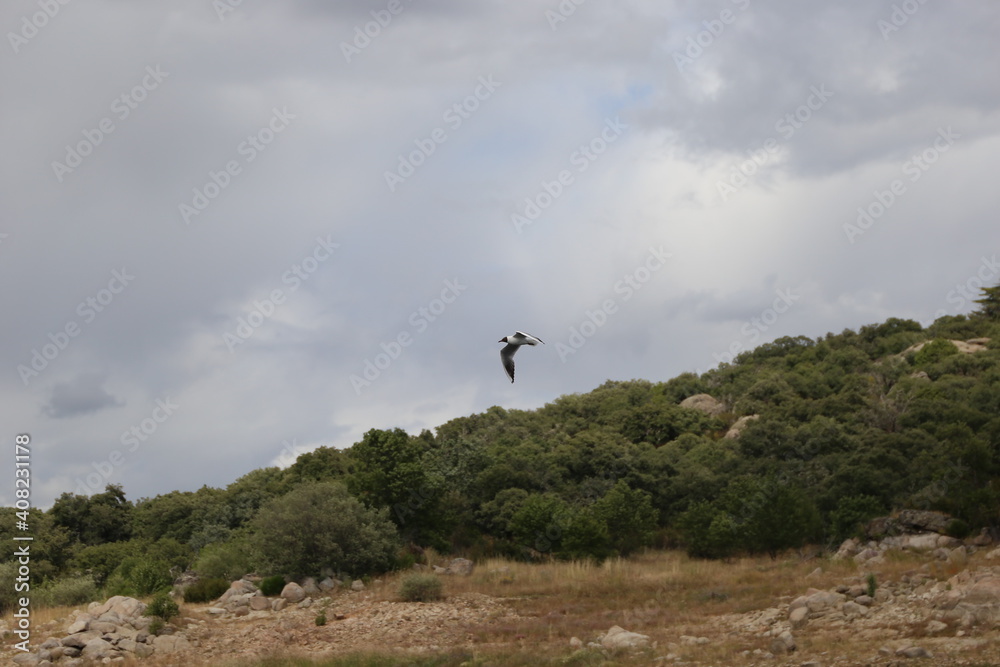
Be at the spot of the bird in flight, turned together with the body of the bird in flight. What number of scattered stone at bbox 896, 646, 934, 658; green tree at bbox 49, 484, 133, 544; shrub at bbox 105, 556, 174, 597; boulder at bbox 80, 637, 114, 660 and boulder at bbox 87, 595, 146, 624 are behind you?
1

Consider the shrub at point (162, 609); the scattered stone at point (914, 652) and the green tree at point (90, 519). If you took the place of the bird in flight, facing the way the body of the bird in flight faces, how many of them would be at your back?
1

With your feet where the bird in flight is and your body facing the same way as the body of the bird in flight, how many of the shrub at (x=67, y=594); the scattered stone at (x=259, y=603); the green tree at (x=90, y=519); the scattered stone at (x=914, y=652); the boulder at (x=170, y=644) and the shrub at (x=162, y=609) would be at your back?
1

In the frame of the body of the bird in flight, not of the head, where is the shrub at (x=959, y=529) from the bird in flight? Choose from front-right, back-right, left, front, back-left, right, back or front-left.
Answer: back-right

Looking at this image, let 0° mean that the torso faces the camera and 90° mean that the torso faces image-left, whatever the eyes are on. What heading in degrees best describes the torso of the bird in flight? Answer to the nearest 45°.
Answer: approximately 90°

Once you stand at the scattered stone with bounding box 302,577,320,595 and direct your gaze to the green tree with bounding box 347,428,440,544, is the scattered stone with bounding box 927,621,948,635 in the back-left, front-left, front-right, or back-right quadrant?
back-right

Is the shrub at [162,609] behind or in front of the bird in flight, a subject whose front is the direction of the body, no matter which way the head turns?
in front

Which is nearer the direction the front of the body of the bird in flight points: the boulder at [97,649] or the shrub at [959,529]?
the boulder

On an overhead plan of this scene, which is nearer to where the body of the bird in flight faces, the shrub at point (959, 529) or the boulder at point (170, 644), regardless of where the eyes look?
the boulder

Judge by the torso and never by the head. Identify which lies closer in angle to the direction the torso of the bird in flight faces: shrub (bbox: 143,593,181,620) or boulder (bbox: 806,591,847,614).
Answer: the shrub

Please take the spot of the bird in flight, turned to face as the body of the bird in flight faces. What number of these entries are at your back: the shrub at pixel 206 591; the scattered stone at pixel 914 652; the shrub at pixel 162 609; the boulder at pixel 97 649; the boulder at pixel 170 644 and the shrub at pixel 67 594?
1

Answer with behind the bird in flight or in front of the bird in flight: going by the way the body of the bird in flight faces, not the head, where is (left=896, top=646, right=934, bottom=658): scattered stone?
behind

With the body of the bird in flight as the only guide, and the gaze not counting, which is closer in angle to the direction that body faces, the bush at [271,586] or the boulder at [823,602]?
the bush
